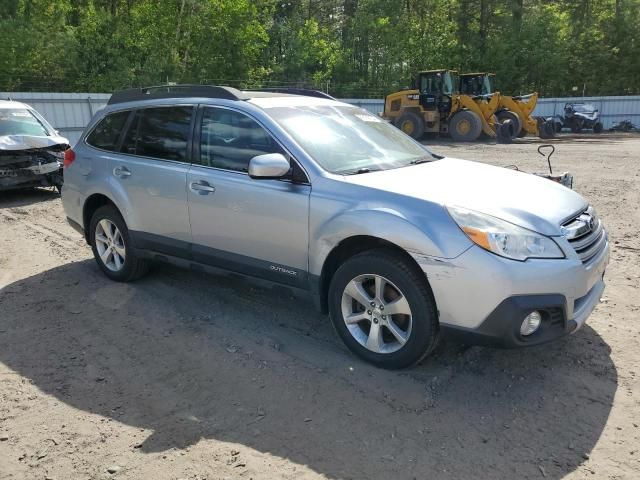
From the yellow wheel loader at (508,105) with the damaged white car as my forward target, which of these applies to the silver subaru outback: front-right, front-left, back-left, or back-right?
front-left

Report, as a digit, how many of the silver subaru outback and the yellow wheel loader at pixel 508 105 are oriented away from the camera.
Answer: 0

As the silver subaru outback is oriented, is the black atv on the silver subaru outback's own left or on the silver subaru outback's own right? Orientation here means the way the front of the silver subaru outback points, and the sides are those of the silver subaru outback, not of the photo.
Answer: on the silver subaru outback's own left

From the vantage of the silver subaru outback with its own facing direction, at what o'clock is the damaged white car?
The damaged white car is roughly at 6 o'clock from the silver subaru outback.

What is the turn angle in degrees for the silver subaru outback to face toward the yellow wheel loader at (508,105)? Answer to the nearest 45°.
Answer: approximately 135° to its left

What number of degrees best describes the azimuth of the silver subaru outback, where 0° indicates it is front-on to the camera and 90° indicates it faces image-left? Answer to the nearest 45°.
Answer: approximately 315°

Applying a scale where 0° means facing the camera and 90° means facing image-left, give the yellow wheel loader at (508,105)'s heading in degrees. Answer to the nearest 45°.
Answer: approximately 315°

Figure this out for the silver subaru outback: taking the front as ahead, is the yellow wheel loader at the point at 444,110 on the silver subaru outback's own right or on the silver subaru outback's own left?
on the silver subaru outback's own left
